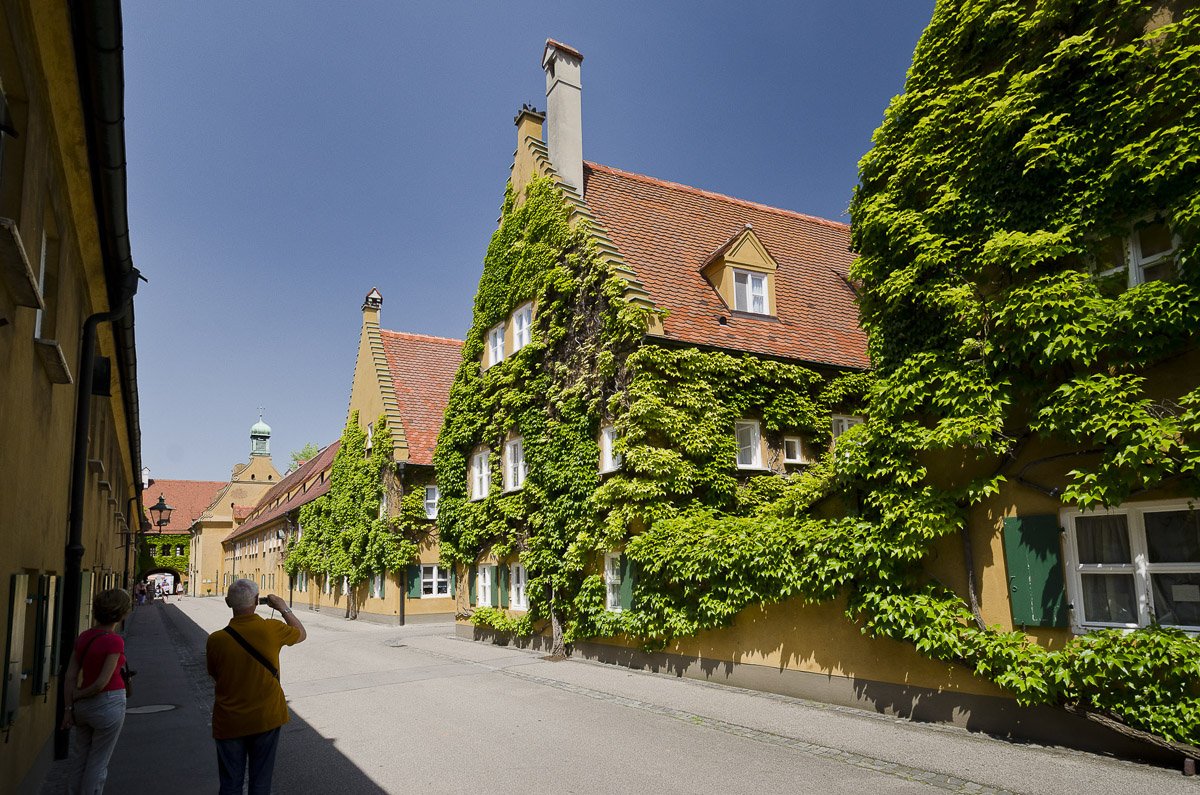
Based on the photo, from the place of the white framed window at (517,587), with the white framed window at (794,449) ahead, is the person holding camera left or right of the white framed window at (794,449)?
right

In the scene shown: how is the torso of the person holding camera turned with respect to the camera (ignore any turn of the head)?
away from the camera

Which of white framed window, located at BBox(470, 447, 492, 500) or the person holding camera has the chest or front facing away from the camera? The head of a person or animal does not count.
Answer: the person holding camera

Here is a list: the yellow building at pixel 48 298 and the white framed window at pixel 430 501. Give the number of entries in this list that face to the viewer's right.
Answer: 1

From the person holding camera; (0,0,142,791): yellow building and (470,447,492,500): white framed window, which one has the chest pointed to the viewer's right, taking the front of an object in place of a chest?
the yellow building
